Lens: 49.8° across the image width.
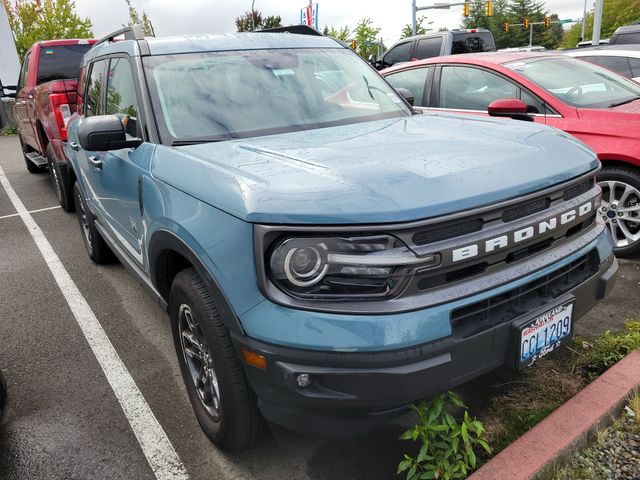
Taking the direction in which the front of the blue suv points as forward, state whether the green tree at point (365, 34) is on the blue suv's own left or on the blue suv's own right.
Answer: on the blue suv's own left

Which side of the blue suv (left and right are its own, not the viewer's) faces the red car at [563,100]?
left

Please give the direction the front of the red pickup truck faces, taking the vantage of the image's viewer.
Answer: facing away from the viewer and to the left of the viewer

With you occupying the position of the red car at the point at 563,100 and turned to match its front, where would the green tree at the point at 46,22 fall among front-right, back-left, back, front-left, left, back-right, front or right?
back

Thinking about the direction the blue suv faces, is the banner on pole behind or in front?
behind

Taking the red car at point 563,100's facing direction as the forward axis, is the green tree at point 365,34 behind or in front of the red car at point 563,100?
behind

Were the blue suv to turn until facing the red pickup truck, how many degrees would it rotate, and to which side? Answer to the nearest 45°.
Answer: approximately 180°

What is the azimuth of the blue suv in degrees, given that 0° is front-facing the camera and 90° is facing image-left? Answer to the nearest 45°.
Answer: approximately 315°
